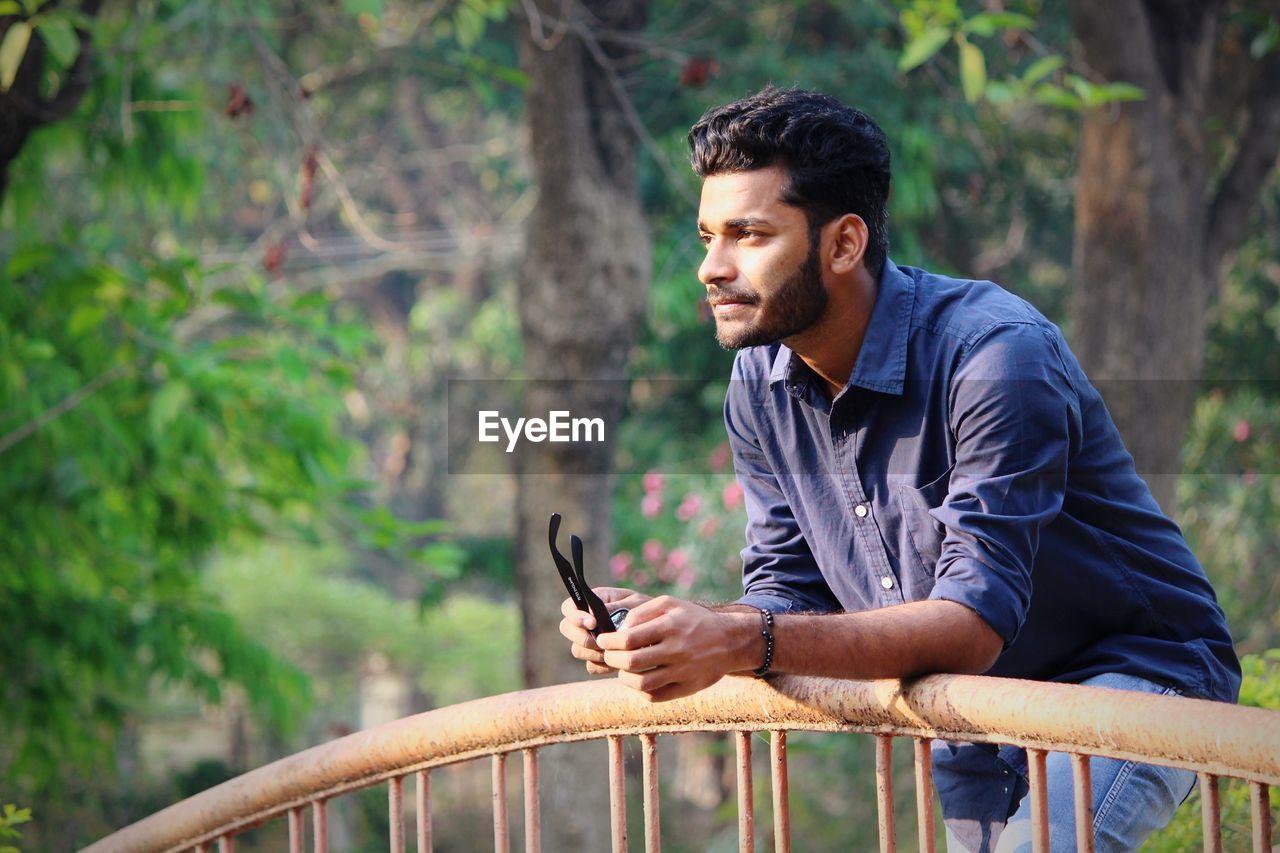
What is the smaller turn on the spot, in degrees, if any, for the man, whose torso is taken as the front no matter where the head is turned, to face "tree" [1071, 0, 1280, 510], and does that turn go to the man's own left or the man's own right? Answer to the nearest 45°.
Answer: approximately 135° to the man's own right

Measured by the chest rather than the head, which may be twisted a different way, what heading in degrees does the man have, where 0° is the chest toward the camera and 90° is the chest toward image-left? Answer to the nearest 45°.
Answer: approximately 45°

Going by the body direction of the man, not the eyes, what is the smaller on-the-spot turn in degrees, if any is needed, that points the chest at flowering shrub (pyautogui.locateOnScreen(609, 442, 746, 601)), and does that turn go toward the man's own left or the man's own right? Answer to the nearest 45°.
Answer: approximately 135° to the man's own right
